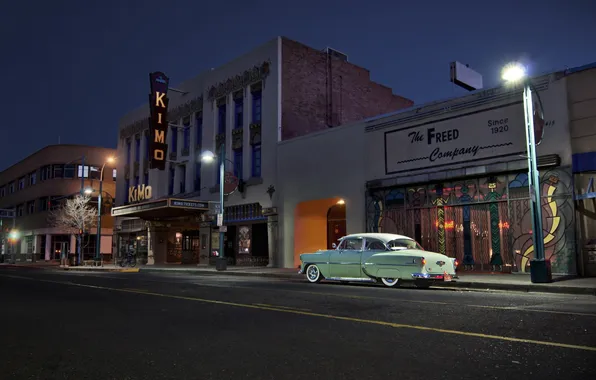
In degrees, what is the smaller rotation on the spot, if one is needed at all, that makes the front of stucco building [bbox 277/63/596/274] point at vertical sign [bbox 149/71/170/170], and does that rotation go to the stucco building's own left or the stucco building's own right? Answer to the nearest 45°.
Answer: approximately 90° to the stucco building's own right

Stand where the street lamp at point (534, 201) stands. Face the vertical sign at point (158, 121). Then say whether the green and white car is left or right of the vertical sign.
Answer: left

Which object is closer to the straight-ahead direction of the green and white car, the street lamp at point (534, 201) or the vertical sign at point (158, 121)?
the vertical sign

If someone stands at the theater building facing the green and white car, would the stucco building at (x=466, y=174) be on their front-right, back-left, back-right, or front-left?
front-left

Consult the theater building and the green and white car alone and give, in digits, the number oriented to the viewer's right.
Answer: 0

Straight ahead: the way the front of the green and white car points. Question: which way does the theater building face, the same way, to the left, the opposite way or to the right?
to the left

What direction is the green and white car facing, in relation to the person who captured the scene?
facing away from the viewer and to the left of the viewer

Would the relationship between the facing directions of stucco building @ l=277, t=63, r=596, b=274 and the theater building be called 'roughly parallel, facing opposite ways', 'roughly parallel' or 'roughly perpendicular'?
roughly parallel

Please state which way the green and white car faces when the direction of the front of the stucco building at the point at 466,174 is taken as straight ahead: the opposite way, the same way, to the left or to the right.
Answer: to the right

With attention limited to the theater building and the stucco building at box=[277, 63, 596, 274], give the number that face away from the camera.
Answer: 0

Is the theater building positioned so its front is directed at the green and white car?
no

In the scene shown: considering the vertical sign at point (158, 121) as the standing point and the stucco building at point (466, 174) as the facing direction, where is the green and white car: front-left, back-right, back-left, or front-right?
front-right

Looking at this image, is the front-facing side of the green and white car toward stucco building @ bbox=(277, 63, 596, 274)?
no

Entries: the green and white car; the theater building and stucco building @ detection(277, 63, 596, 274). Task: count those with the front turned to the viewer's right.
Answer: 0

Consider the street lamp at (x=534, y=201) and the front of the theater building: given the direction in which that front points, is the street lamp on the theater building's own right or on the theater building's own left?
on the theater building's own left

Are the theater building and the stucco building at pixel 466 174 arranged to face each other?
no

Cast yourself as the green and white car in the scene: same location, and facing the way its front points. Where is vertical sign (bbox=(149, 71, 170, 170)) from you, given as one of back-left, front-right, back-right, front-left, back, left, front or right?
front

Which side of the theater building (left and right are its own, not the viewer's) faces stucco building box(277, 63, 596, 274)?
left

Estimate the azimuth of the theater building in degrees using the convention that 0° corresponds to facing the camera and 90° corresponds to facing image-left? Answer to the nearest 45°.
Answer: approximately 45°
